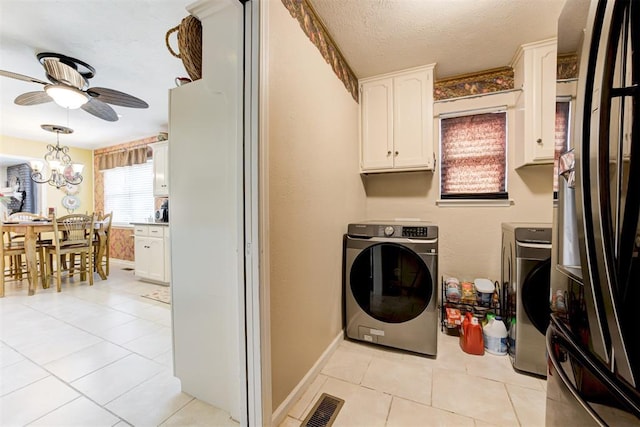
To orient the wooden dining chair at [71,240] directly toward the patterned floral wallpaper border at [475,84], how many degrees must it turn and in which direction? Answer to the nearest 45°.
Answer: approximately 180°

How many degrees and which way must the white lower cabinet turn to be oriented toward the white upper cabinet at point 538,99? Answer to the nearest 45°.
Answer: approximately 90° to its left

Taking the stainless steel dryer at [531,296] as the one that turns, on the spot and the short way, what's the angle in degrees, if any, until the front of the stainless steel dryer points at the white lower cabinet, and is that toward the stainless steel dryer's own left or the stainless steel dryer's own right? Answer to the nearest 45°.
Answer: approximately 90° to the stainless steel dryer's own right

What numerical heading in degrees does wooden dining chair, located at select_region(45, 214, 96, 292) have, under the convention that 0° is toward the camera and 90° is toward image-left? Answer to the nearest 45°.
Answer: approximately 135°

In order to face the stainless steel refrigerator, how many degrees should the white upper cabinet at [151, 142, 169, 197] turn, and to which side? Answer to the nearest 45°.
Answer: approximately 45° to its left

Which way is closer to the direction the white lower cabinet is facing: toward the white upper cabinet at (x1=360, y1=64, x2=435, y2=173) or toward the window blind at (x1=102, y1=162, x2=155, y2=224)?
the white upper cabinet
